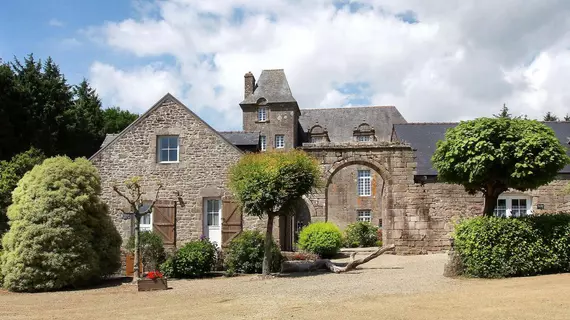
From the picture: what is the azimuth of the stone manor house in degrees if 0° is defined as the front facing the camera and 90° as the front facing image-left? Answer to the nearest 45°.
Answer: approximately 0°

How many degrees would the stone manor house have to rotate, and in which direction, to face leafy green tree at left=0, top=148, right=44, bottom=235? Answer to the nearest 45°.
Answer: approximately 90° to its right

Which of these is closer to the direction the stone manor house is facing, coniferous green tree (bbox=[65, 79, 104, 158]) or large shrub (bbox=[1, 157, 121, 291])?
the large shrub

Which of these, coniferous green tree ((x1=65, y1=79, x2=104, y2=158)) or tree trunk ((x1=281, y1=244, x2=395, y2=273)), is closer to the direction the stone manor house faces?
the tree trunk

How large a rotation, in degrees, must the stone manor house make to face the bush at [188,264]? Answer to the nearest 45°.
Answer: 0° — it already faces it

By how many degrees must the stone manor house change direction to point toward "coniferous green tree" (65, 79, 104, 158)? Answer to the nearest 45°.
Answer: approximately 135° to its right

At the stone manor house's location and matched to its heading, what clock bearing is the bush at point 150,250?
The bush is roughly at 1 o'clock from the stone manor house.
